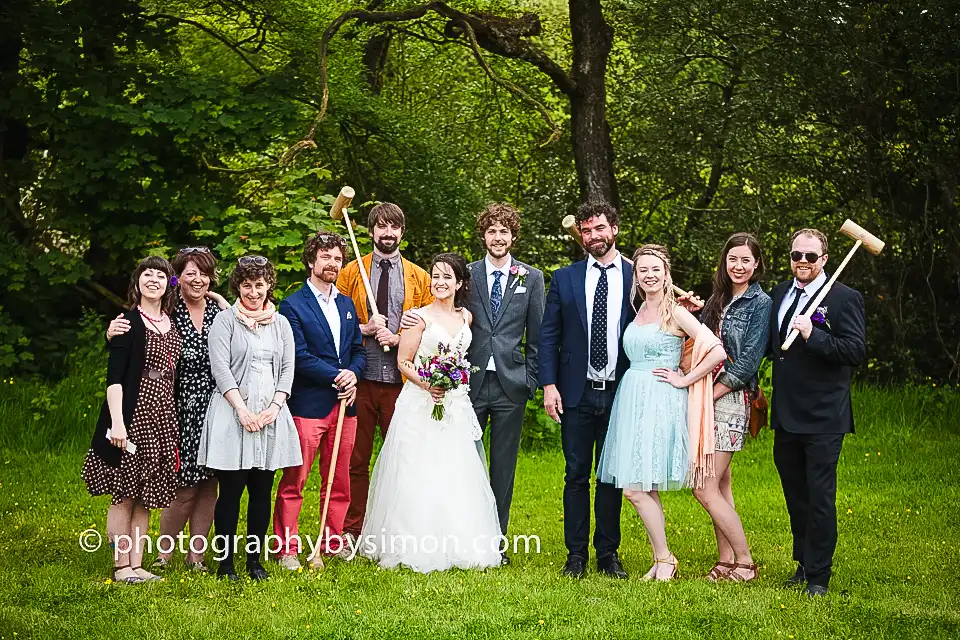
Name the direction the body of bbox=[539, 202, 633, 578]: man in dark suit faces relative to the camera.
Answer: toward the camera

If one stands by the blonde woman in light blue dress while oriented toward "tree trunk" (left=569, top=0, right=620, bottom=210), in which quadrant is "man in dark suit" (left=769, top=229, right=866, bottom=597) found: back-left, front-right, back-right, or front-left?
back-right

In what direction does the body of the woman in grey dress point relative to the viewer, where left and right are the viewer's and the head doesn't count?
facing the viewer

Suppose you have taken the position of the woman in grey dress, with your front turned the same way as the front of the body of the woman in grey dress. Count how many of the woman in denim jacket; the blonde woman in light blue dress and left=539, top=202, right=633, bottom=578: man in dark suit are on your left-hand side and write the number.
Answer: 3

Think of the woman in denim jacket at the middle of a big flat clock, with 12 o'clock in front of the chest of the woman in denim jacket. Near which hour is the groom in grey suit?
The groom in grey suit is roughly at 2 o'clock from the woman in denim jacket.

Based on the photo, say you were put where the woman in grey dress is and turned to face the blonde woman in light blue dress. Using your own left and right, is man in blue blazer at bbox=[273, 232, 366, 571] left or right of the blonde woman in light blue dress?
left

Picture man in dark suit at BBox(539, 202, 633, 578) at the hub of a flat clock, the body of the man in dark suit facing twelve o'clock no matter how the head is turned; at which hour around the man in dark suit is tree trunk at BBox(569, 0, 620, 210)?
The tree trunk is roughly at 6 o'clock from the man in dark suit.

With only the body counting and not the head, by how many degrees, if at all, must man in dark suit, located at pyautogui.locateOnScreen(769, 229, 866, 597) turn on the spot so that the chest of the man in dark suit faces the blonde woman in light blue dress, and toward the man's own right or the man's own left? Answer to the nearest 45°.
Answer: approximately 45° to the man's own right

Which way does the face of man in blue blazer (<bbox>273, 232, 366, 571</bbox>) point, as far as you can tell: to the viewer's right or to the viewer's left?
to the viewer's right

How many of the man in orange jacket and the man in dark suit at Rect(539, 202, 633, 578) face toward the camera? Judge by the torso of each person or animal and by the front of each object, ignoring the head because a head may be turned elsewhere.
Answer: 2

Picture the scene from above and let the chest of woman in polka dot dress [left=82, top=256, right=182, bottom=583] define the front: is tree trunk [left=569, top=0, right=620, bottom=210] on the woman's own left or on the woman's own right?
on the woman's own left
